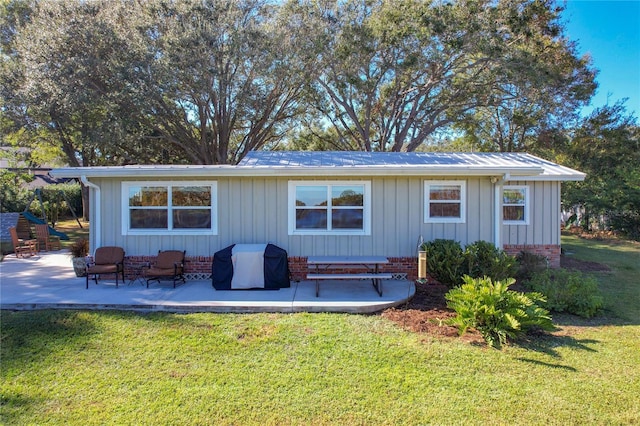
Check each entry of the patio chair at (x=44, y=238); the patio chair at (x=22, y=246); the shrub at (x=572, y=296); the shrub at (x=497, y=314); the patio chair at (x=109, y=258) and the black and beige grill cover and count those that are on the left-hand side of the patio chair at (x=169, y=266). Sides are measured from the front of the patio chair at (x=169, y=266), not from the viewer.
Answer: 3

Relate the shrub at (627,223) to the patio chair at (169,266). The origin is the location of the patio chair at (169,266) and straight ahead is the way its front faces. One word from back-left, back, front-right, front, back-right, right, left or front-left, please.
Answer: back-left

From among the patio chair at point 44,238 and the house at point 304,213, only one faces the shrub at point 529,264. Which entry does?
the patio chair

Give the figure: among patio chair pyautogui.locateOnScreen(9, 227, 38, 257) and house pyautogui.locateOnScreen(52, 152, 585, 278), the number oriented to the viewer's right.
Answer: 1

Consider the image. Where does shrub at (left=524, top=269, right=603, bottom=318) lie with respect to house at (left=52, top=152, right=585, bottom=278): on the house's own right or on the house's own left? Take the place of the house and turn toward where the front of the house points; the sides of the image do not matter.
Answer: on the house's own left

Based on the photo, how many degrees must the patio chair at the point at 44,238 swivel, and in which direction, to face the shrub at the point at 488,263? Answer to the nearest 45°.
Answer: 0° — it already faces it

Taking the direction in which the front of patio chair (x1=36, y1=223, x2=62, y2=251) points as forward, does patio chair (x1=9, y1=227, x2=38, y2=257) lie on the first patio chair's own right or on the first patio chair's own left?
on the first patio chair's own right

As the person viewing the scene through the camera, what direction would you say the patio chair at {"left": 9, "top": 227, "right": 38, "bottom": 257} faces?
facing to the right of the viewer

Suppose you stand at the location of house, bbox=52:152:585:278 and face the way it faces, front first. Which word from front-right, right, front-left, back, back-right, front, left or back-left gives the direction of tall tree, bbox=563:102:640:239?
back-left
